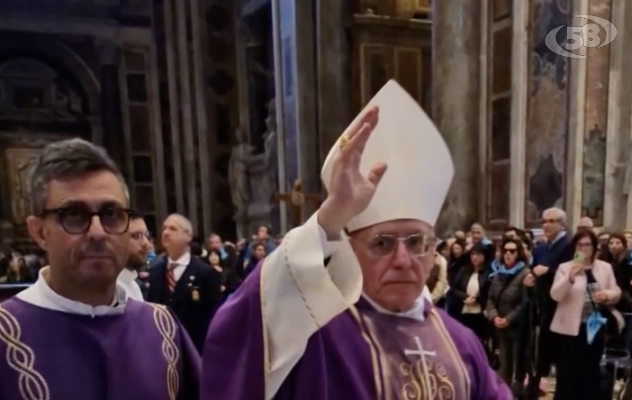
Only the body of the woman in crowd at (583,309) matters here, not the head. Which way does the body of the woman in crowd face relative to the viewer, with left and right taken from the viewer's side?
facing the viewer

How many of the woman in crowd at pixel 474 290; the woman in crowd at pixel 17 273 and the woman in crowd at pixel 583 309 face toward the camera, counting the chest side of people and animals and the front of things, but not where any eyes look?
3

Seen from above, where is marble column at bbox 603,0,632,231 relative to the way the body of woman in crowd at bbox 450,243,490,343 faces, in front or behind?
behind

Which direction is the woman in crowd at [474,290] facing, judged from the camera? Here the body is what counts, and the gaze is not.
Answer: toward the camera

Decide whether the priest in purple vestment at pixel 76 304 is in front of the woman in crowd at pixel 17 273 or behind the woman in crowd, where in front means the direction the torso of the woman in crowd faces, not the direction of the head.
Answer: in front

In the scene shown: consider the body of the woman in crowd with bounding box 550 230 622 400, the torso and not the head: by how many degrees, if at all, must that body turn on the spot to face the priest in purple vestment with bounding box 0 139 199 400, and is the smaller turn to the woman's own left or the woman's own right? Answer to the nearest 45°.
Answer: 0° — they already face them

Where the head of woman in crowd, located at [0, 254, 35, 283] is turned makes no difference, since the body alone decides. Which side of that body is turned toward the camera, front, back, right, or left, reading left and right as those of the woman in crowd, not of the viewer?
front

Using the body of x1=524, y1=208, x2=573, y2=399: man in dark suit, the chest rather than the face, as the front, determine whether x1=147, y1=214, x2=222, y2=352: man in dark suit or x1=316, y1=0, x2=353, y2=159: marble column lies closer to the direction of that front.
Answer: the man in dark suit

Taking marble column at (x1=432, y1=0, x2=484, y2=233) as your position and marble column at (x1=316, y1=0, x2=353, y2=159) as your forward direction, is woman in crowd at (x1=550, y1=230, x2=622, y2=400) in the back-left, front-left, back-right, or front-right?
back-left

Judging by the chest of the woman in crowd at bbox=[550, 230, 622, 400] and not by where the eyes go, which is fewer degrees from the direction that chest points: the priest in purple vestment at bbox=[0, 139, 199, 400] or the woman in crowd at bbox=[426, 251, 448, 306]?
the priest in purple vestment

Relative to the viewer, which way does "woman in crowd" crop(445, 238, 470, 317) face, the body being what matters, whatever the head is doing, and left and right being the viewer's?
facing the viewer and to the left of the viewer

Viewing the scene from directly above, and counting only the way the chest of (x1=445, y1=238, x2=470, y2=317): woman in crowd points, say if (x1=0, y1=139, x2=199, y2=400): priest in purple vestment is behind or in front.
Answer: in front

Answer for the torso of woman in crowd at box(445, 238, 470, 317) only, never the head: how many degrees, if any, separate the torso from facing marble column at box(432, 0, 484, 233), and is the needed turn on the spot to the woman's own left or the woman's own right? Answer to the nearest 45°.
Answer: approximately 135° to the woman's own right
